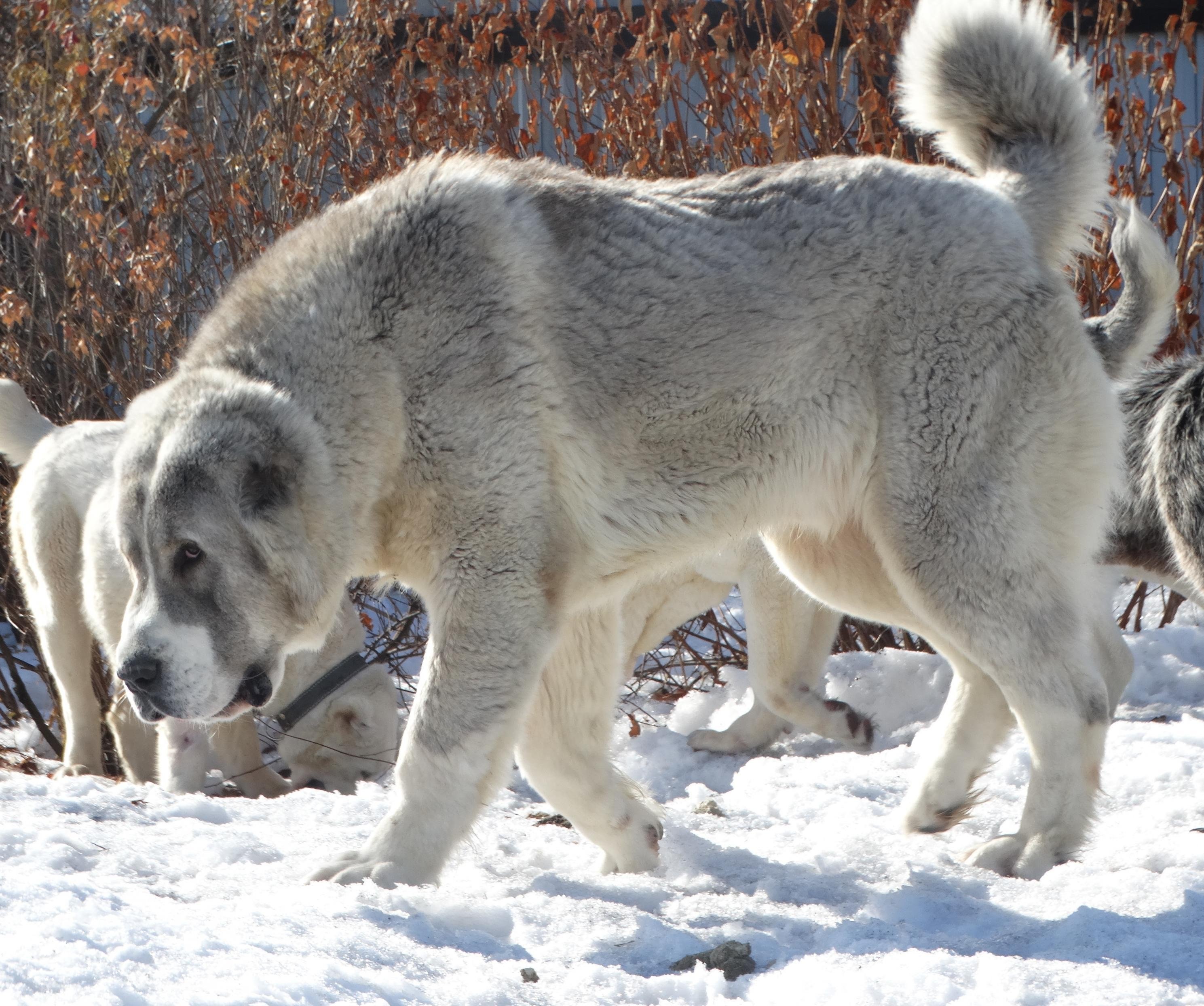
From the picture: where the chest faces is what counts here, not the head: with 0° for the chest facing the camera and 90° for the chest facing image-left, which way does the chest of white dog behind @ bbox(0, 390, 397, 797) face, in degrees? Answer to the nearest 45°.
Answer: approximately 270°

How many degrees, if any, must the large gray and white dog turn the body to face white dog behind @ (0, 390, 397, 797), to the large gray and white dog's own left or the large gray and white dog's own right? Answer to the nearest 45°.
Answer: approximately 45° to the large gray and white dog's own right

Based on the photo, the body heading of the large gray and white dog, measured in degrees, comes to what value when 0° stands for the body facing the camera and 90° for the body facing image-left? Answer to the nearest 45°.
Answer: approximately 90°

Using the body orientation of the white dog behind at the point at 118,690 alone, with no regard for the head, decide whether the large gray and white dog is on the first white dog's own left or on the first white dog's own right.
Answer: on the first white dog's own right

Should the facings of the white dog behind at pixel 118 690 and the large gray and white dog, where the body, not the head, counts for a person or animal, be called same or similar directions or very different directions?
very different directions

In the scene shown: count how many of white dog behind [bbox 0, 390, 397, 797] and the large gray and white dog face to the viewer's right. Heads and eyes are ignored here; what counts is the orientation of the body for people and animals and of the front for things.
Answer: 1

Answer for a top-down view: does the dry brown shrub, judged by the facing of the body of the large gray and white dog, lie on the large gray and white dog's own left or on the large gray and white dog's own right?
on the large gray and white dog's own right
